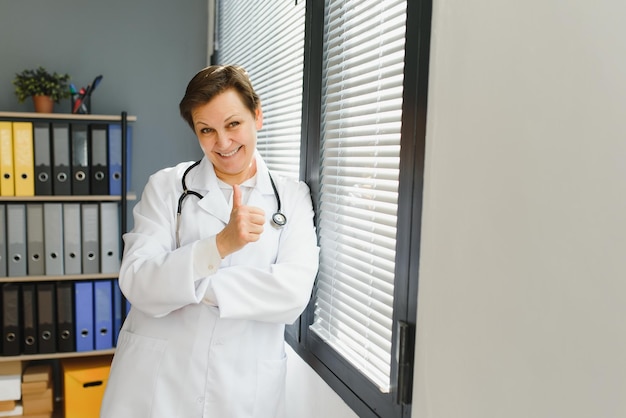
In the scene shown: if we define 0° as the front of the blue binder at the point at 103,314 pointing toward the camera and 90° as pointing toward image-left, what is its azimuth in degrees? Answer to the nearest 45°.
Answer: approximately 0°
